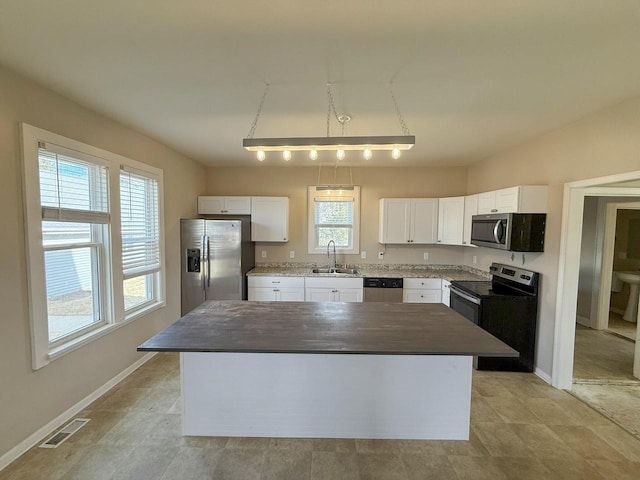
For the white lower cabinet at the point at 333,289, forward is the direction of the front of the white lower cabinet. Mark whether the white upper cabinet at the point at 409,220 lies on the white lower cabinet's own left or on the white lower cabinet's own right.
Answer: on the white lower cabinet's own left

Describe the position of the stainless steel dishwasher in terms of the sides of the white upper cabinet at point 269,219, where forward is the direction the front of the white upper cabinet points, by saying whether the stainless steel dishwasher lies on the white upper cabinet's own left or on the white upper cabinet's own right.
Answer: on the white upper cabinet's own left

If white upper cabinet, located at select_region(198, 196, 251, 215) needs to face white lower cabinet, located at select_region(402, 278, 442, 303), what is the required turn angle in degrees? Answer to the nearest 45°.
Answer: approximately 45° to its left

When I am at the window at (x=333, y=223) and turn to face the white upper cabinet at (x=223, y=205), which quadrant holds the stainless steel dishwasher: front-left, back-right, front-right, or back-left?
back-left

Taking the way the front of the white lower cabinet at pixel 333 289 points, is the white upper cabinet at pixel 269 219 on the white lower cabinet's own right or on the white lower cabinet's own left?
on the white lower cabinet's own right

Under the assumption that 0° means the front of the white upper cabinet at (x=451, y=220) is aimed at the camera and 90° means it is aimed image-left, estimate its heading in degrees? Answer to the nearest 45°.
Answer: approximately 0°

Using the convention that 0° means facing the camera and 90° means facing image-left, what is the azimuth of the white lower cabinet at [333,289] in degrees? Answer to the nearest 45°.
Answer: approximately 0°

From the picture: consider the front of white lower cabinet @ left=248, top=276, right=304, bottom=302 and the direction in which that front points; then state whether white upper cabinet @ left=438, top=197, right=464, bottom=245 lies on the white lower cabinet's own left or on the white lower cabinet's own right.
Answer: on the white lower cabinet's own left

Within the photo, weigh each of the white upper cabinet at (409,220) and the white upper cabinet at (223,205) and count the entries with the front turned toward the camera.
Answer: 2

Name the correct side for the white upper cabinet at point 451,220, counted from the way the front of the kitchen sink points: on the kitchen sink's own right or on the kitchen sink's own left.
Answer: on the kitchen sink's own left
